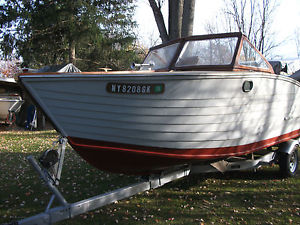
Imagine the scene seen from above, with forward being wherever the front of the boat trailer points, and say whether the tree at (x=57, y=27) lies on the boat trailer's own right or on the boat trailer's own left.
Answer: on the boat trailer's own right

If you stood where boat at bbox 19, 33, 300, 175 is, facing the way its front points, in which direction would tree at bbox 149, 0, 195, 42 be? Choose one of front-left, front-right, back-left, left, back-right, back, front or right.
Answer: back-right

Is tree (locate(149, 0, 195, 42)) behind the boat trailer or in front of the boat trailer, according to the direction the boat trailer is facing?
behind

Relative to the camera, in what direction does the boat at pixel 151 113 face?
facing the viewer and to the left of the viewer
